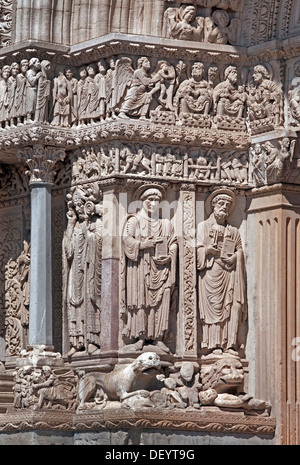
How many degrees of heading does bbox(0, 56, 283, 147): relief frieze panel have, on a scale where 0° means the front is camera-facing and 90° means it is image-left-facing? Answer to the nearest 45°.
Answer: approximately 0°

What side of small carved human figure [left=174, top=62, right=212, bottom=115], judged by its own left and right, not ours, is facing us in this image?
front

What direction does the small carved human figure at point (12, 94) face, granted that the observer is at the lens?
facing the viewer and to the right of the viewer

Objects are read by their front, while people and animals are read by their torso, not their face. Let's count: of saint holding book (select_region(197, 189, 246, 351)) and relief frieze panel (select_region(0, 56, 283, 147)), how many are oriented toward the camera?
2

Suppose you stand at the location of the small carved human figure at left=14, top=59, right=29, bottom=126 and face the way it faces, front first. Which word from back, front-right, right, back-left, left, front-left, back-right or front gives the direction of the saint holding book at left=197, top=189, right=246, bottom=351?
front-left

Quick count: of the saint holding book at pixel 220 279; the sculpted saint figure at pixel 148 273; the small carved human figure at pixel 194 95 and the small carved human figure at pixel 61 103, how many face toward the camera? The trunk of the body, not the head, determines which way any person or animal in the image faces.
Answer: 4

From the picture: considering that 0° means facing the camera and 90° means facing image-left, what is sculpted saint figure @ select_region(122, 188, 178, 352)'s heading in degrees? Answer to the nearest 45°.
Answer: approximately 0°

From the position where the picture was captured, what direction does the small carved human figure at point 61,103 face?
facing the viewer

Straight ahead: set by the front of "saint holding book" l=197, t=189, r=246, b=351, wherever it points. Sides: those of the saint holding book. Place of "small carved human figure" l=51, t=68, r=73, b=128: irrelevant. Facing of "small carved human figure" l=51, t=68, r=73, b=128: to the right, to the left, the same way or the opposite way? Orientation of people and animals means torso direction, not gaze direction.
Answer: the same way

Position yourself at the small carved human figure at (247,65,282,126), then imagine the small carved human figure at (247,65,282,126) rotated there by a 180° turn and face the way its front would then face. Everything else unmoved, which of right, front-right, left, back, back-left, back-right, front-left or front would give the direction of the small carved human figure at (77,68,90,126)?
back-left

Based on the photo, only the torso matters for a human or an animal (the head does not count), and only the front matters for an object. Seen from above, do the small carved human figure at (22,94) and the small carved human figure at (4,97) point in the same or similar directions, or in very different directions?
same or similar directions

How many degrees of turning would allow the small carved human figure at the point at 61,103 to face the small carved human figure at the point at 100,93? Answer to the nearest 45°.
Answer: approximately 45° to its left

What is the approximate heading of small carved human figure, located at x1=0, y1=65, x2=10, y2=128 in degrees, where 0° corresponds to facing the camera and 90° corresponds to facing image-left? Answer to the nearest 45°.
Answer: approximately 315°
